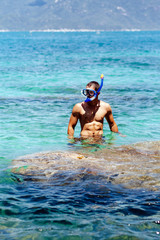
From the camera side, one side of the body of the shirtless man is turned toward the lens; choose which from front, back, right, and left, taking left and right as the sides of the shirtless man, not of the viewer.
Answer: front

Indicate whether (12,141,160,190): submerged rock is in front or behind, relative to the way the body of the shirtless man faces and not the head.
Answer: in front
